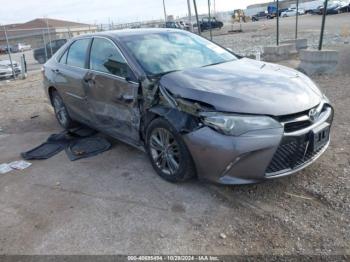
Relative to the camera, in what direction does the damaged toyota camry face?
facing the viewer and to the right of the viewer

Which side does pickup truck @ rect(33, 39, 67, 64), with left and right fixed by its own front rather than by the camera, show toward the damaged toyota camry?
left

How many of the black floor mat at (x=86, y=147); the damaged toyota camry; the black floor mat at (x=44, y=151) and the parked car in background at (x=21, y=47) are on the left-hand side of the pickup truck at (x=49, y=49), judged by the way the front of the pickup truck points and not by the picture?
3

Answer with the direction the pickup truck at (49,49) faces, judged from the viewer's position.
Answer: facing to the left of the viewer

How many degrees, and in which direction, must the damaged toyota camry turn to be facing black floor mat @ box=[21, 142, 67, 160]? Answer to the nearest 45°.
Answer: approximately 180°

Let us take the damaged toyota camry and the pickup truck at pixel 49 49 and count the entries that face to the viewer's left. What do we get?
1

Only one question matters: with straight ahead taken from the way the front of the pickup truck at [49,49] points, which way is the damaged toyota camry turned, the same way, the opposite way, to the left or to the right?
to the left
